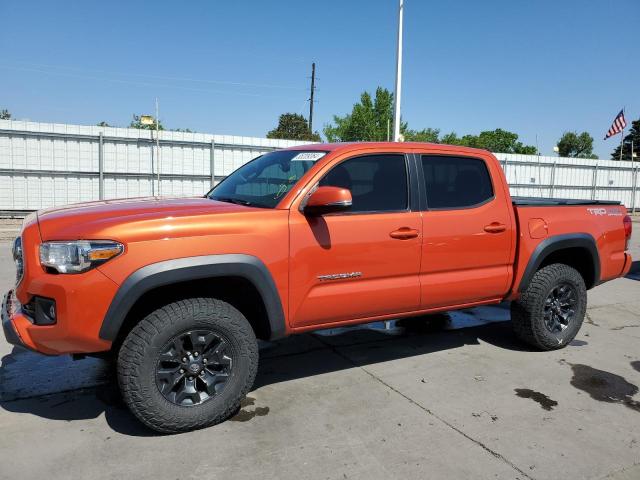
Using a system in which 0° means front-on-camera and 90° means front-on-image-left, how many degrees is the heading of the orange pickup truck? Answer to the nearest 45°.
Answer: approximately 45°

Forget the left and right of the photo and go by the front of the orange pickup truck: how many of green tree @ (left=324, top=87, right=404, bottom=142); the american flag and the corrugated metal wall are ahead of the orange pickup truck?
0

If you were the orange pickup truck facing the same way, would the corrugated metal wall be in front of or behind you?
behind

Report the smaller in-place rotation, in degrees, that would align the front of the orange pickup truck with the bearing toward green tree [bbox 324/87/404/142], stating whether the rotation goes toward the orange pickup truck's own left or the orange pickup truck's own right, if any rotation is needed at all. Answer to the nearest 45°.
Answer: approximately 135° to the orange pickup truck's own right

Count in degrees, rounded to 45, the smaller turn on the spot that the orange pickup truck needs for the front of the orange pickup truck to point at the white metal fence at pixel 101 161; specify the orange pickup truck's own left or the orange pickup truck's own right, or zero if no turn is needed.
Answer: approximately 90° to the orange pickup truck's own right

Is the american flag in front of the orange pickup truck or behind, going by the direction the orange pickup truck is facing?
behind
